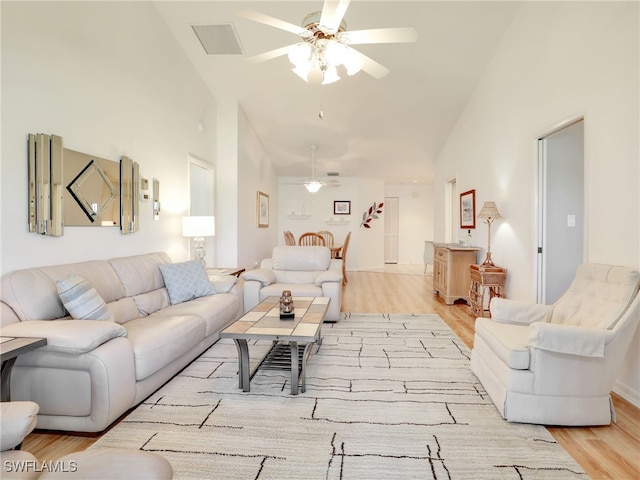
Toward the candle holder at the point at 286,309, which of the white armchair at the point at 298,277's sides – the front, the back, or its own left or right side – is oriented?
front

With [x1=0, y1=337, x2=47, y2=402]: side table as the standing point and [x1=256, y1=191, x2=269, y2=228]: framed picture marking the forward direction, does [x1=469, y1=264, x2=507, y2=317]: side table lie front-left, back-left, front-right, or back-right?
front-right

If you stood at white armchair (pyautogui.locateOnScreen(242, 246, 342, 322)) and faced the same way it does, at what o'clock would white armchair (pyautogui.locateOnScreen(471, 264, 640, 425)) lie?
white armchair (pyautogui.locateOnScreen(471, 264, 640, 425)) is roughly at 11 o'clock from white armchair (pyautogui.locateOnScreen(242, 246, 342, 322)).

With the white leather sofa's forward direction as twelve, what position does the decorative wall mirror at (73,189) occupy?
The decorative wall mirror is roughly at 7 o'clock from the white leather sofa.

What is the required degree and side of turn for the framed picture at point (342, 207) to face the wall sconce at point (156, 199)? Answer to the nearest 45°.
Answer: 0° — it already faces it

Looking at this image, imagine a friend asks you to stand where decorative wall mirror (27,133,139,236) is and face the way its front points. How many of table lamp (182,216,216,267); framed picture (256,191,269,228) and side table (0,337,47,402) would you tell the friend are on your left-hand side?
2

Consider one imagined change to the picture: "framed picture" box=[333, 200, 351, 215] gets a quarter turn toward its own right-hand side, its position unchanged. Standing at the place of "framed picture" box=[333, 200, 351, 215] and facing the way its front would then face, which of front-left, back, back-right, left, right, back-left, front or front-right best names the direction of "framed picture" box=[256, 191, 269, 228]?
front-left

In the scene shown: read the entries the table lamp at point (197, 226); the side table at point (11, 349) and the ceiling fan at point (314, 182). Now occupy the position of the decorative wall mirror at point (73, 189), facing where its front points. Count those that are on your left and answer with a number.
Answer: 2

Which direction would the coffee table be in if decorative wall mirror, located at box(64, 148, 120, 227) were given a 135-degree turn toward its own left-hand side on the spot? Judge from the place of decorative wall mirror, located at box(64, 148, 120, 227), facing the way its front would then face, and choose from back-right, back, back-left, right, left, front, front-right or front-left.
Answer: back-right

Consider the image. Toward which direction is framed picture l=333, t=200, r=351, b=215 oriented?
toward the camera

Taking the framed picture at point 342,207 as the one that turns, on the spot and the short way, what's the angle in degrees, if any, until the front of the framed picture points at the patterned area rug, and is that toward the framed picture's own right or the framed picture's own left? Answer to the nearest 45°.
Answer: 0° — it already faces it

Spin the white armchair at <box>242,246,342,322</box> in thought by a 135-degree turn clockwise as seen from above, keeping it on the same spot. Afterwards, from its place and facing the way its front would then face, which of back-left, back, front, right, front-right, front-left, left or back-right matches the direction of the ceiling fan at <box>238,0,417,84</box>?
back-left

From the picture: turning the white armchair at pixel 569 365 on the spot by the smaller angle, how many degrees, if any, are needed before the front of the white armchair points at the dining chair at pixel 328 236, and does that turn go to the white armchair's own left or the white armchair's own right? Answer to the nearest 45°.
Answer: approximately 90° to the white armchair's own right

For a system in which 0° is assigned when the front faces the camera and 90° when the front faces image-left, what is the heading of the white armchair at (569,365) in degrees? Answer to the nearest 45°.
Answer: approximately 45°

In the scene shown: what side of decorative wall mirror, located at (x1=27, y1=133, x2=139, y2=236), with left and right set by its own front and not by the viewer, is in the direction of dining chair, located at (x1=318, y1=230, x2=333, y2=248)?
left

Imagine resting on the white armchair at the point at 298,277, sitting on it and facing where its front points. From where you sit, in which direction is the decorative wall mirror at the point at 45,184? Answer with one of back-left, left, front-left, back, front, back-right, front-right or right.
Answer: front-right

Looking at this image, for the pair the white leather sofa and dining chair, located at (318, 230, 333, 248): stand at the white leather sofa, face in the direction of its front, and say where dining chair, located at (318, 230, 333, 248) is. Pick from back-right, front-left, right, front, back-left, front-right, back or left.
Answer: left

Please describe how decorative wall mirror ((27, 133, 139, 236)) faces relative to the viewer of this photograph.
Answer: facing the viewer and to the right of the viewer

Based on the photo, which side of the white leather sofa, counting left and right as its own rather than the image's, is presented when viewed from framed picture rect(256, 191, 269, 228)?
left

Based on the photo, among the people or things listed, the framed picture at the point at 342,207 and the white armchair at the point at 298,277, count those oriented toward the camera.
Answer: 2

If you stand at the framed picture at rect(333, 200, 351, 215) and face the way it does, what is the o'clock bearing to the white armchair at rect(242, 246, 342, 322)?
The white armchair is roughly at 12 o'clock from the framed picture.

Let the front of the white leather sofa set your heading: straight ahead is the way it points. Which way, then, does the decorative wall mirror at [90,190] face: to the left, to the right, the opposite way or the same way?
the same way
